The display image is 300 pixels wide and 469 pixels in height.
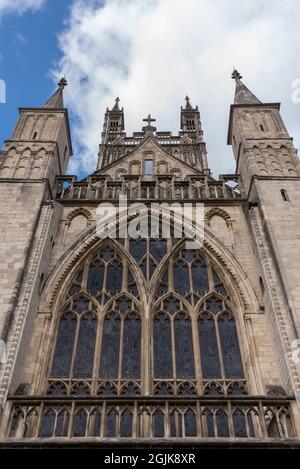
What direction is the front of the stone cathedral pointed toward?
toward the camera
